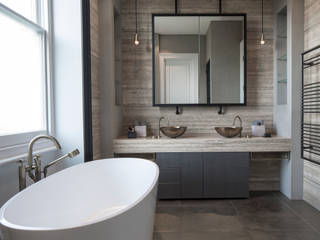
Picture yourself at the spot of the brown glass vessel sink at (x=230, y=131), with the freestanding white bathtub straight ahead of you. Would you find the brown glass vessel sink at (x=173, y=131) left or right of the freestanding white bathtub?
right

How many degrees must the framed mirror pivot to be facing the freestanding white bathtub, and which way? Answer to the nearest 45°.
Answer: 0° — it already faces it

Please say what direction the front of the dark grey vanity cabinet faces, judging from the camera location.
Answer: facing the viewer

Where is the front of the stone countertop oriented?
toward the camera

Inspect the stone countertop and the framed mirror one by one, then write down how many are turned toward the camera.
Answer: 2

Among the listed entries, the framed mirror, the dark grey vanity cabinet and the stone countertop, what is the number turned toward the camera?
3

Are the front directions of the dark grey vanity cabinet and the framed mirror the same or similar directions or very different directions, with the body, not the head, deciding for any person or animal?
same or similar directions

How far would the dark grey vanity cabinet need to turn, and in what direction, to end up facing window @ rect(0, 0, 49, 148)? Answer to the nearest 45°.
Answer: approximately 45° to its right
